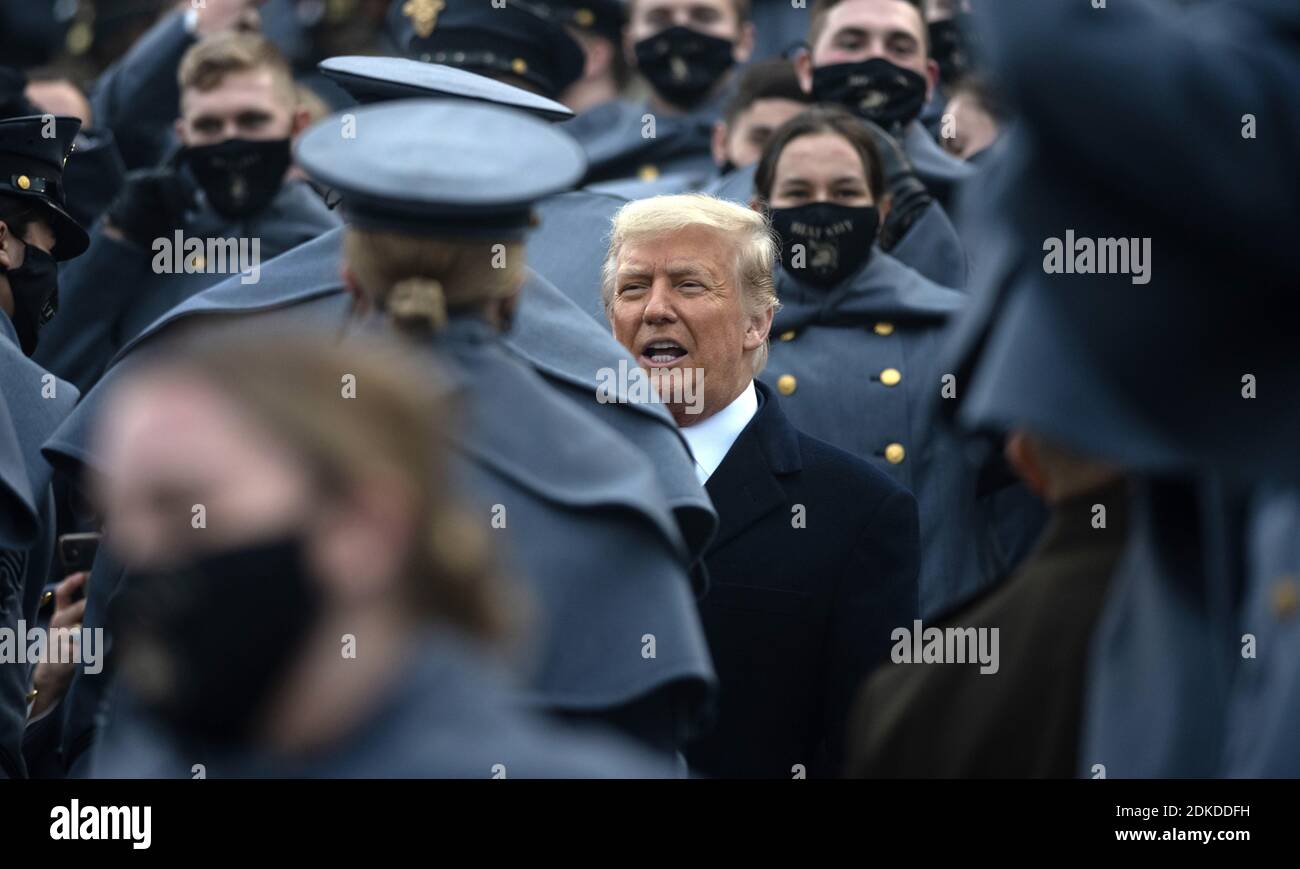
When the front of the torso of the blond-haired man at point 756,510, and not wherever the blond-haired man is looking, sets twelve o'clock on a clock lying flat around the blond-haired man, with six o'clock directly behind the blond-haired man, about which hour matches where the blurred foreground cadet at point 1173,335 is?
The blurred foreground cadet is roughly at 10 o'clock from the blond-haired man.

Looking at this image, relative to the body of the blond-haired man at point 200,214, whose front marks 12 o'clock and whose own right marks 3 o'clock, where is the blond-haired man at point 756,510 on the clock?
the blond-haired man at point 756,510 is roughly at 11 o'clock from the blond-haired man at point 200,214.

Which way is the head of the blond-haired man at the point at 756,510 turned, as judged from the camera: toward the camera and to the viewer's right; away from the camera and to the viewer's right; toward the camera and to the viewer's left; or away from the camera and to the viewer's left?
toward the camera and to the viewer's left

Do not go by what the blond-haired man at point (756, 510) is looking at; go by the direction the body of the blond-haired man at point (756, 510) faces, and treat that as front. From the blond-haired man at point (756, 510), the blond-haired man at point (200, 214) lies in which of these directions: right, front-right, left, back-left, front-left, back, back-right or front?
right

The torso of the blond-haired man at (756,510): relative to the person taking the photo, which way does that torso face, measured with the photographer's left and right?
facing the viewer and to the left of the viewer

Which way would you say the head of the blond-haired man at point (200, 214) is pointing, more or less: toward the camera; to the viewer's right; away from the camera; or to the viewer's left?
toward the camera

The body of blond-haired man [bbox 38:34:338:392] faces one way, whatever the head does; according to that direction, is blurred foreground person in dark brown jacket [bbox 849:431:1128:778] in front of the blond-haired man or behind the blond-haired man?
in front

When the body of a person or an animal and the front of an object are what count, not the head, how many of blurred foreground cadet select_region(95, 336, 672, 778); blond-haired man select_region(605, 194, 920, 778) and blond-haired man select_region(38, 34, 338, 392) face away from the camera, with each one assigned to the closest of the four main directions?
0

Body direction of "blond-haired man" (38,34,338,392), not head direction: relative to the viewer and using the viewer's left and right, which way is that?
facing the viewer

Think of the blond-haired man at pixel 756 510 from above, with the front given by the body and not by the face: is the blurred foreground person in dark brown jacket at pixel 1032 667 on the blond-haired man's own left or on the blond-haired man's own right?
on the blond-haired man's own left

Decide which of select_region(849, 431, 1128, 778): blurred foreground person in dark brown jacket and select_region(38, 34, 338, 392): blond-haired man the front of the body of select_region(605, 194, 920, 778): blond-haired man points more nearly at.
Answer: the blurred foreground person in dark brown jacket

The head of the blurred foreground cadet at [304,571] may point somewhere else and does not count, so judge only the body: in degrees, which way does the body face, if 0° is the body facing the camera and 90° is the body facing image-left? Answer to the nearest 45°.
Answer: approximately 45°

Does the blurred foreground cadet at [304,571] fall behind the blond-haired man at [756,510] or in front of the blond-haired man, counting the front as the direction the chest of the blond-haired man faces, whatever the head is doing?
in front
